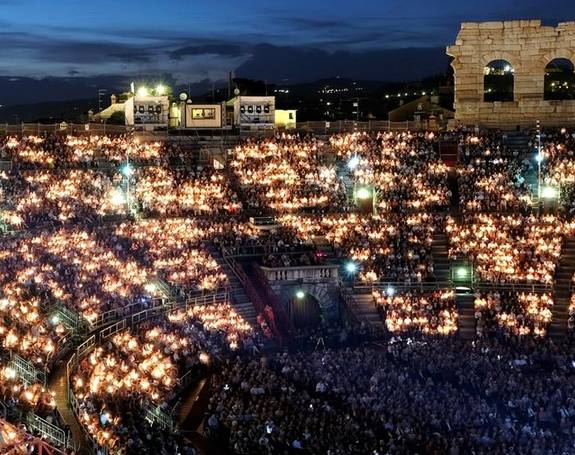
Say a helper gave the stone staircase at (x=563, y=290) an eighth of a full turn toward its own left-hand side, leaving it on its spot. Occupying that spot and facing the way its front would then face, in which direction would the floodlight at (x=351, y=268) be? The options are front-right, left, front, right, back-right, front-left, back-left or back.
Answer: back-right

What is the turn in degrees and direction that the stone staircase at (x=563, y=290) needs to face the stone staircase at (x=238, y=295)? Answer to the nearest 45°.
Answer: approximately 90° to its right

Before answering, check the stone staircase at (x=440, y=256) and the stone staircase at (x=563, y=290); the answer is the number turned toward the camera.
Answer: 2

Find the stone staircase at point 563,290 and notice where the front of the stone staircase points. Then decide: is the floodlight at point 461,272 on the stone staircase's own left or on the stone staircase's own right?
on the stone staircase's own right

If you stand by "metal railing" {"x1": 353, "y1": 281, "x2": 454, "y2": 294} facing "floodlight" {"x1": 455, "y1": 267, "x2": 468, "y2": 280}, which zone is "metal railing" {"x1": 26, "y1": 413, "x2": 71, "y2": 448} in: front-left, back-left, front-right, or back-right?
back-right

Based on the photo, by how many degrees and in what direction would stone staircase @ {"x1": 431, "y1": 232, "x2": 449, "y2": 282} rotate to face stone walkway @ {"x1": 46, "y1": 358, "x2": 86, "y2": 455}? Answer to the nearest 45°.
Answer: approximately 45° to its right

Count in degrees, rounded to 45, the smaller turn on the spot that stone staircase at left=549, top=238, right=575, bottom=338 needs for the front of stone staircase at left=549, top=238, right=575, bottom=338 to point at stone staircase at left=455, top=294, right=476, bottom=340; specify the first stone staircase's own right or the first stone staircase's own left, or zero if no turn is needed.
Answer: approximately 45° to the first stone staircase's own right

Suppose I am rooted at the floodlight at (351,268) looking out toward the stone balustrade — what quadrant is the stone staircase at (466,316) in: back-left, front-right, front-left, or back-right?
back-left

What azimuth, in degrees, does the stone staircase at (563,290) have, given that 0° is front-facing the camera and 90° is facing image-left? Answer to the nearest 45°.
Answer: approximately 0°

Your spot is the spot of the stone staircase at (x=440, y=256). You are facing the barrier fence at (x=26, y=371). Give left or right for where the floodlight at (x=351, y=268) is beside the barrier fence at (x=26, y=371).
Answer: right

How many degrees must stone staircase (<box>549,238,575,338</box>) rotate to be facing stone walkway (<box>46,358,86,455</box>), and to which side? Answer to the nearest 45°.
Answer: approximately 45° to its right
